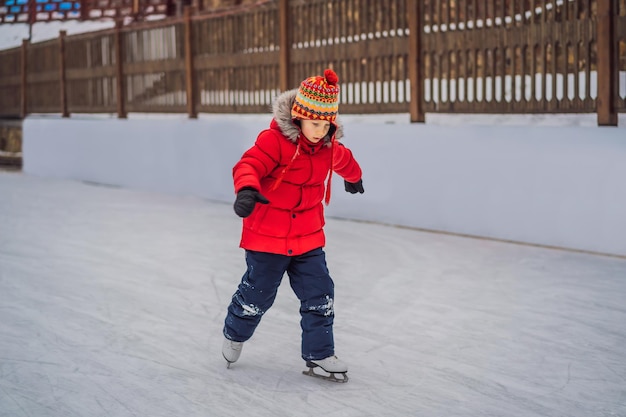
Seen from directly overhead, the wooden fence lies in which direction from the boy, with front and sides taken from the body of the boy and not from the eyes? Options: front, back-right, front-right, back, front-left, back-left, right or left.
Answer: back-left

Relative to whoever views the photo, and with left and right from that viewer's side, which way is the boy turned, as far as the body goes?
facing the viewer and to the right of the viewer

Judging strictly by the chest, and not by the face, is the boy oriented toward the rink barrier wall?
no

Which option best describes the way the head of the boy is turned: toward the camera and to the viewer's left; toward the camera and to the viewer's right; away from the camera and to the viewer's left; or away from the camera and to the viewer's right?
toward the camera and to the viewer's right
